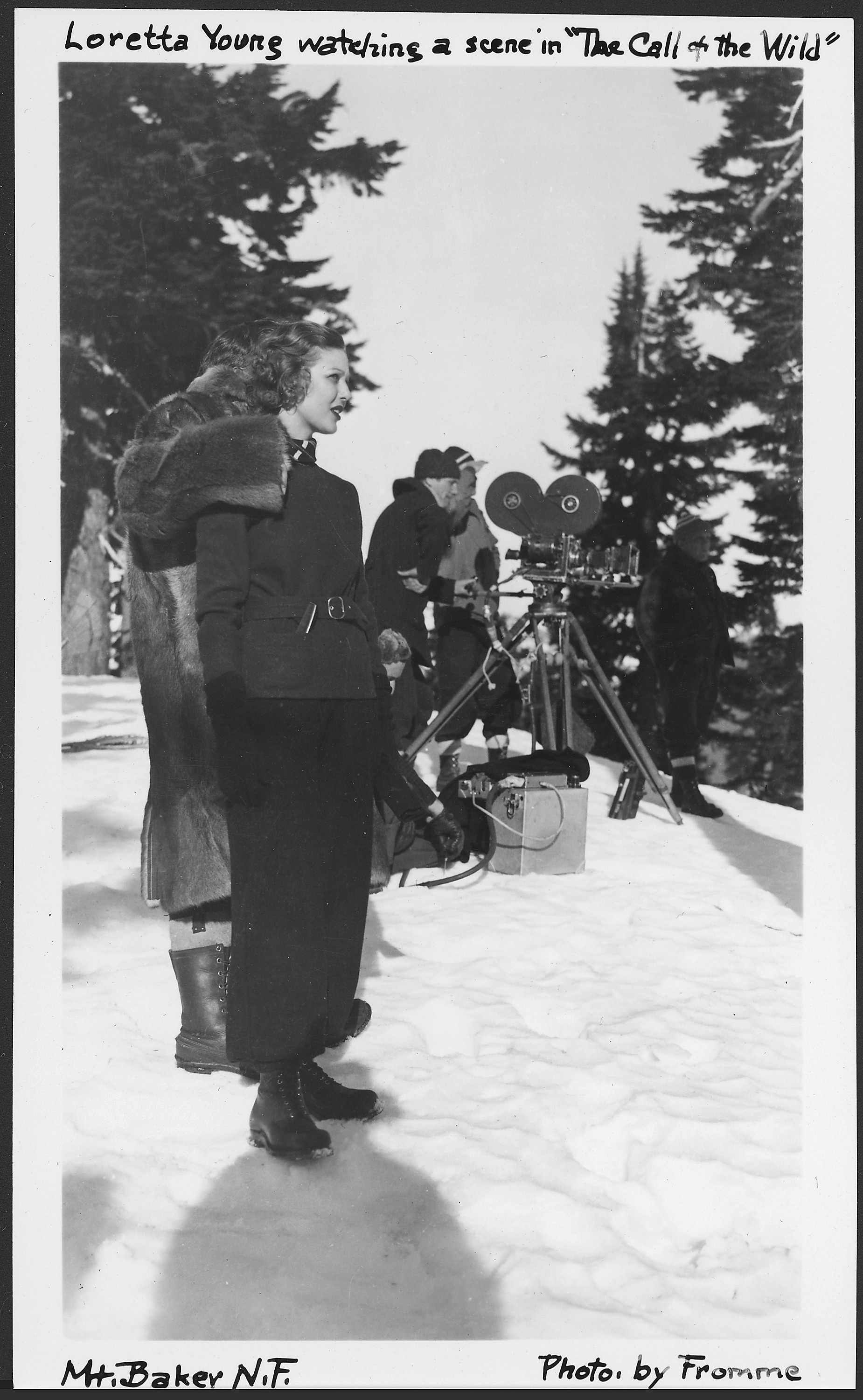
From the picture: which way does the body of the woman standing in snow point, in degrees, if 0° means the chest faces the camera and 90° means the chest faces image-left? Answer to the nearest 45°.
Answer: approximately 315°

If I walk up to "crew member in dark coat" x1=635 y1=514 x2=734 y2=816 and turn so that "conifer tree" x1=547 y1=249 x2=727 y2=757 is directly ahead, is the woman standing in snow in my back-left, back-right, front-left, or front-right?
back-left

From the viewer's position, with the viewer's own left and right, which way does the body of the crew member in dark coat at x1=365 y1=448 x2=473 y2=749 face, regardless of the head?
facing to the right of the viewer

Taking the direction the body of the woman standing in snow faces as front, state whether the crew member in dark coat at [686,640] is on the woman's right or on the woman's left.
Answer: on the woman's left

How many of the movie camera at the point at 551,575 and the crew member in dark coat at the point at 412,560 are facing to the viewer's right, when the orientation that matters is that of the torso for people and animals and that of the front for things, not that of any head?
2

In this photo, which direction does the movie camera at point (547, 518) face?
to the viewer's right

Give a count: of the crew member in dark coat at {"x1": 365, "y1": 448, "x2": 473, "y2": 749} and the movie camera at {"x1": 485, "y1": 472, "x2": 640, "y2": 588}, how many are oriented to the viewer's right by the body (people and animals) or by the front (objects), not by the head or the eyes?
2

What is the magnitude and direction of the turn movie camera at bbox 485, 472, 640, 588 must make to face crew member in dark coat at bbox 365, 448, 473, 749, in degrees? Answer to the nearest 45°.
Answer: approximately 135° to its right
